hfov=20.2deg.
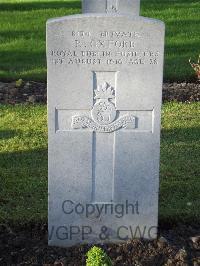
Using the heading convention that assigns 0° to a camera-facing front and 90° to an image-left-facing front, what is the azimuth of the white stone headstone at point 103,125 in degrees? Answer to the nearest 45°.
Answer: approximately 0°

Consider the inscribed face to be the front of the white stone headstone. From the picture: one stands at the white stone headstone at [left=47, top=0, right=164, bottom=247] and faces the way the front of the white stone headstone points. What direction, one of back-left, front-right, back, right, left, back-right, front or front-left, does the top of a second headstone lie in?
back
